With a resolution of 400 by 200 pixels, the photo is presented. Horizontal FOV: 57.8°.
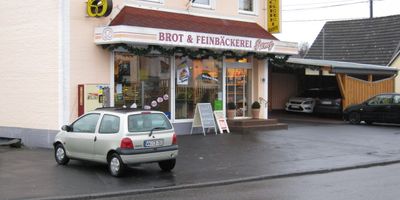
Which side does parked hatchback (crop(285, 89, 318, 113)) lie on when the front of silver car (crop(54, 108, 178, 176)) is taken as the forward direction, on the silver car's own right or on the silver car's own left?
on the silver car's own right

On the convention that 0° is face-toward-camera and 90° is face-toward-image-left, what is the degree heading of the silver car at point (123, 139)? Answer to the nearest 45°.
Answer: approximately 135°

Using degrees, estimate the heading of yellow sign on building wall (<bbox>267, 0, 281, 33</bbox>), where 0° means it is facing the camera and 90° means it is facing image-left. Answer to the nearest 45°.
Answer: approximately 0°

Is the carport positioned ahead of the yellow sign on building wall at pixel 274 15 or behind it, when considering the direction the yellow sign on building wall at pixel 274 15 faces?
behind

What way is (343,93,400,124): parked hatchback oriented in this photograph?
to the viewer's left
